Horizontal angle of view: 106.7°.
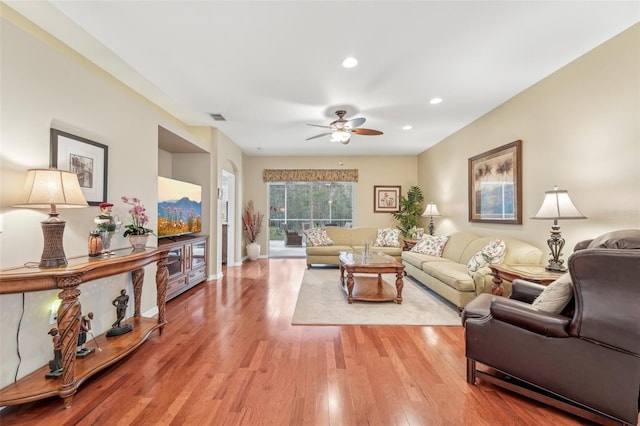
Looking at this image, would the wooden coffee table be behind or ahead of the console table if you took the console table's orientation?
ahead

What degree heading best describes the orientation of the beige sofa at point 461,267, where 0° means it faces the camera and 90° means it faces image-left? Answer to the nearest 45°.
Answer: approximately 45°

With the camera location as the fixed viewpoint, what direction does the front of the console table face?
facing the viewer and to the right of the viewer

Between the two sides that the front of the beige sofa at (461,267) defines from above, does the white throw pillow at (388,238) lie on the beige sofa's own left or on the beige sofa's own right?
on the beige sofa's own right

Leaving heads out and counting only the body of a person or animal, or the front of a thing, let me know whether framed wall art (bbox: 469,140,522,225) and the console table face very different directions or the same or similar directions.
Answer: very different directions

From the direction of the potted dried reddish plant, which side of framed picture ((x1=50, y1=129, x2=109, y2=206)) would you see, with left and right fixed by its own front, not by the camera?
left

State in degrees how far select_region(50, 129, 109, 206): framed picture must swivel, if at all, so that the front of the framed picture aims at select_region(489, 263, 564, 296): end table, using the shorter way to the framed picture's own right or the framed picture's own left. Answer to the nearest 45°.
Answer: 0° — it already faces it

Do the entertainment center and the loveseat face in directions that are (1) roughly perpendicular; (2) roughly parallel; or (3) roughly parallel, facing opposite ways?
roughly perpendicular

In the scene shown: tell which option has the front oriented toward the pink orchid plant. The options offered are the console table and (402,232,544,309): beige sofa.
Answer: the beige sofa

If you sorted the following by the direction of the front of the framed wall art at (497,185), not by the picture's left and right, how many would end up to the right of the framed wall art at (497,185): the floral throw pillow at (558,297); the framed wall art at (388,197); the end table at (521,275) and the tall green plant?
2

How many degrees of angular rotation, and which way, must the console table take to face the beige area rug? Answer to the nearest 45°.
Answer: approximately 45° to its left
